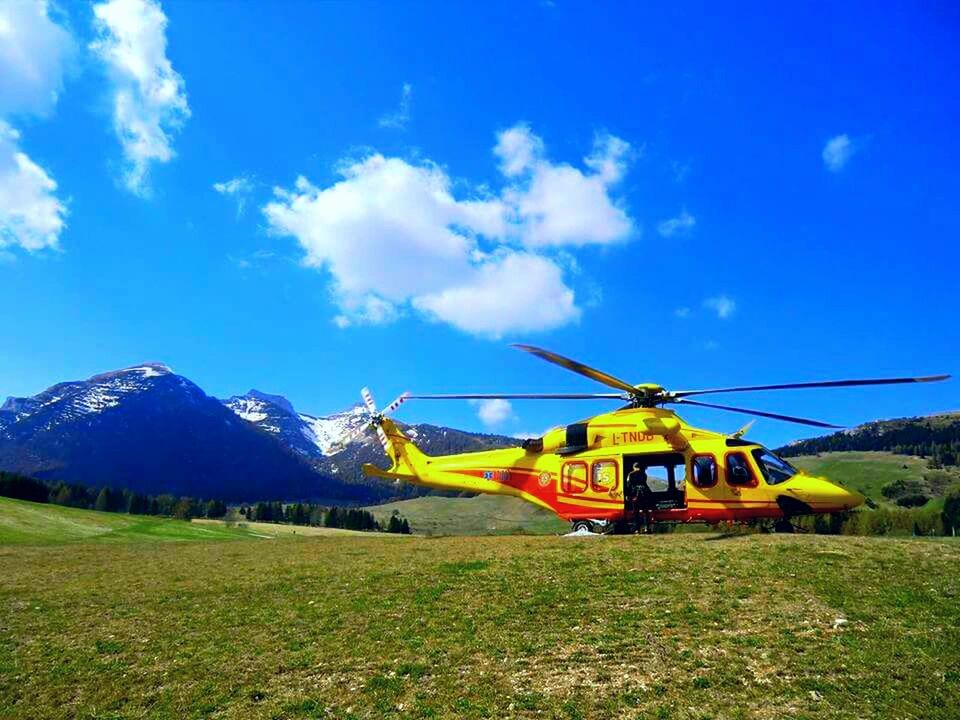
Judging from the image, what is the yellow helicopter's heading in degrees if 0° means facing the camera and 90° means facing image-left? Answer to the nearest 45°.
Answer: approximately 270°
